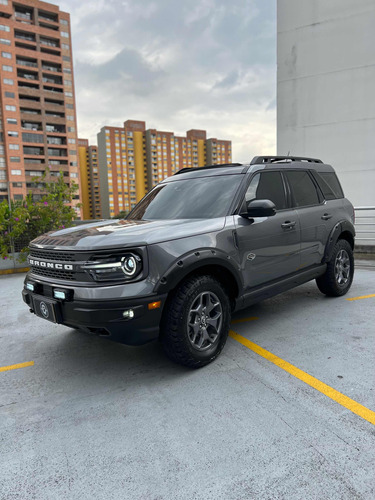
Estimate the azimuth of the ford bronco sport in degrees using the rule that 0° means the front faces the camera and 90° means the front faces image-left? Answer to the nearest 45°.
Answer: approximately 45°

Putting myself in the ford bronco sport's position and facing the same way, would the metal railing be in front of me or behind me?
behind

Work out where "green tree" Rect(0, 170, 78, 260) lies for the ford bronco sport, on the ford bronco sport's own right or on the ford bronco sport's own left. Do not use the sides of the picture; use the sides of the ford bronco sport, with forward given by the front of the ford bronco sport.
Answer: on the ford bronco sport's own right
